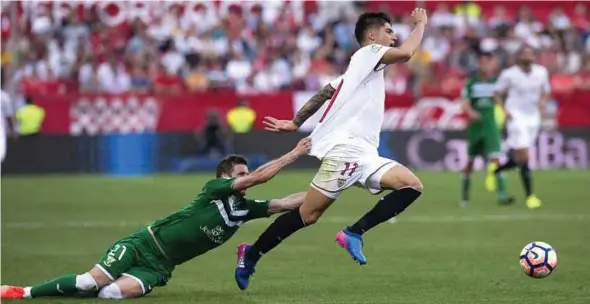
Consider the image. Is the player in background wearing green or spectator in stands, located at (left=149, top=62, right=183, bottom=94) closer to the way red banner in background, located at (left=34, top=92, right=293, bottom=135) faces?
the player in background wearing green

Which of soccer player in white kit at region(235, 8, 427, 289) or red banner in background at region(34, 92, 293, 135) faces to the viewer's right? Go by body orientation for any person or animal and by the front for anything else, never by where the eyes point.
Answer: the soccer player in white kit

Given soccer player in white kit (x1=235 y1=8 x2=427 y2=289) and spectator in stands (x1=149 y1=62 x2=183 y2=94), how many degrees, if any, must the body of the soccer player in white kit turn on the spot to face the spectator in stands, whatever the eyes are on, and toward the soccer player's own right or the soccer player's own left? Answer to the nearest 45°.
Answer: approximately 90° to the soccer player's own left

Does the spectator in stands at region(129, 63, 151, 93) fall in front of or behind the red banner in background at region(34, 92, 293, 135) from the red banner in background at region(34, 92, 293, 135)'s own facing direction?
behind

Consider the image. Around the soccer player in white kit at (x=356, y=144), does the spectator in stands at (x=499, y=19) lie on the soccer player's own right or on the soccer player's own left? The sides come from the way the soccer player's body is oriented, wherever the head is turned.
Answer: on the soccer player's own left

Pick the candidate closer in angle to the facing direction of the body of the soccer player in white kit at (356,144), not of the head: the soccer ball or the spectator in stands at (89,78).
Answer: the soccer ball

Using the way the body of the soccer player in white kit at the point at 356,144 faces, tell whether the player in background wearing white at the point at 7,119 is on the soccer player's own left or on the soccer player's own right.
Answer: on the soccer player's own left

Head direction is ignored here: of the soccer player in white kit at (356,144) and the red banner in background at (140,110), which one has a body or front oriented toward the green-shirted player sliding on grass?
the red banner in background

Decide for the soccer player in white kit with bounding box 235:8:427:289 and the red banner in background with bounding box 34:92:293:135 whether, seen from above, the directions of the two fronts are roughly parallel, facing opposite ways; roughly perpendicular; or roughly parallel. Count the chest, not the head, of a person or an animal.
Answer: roughly perpendicular

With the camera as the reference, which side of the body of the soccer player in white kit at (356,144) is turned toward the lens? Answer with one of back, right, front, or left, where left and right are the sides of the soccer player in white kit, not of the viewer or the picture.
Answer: right

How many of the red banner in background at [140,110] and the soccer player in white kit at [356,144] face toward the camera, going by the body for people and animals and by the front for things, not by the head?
1

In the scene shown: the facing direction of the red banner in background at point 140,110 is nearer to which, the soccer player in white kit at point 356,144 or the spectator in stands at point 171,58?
the soccer player in white kit
